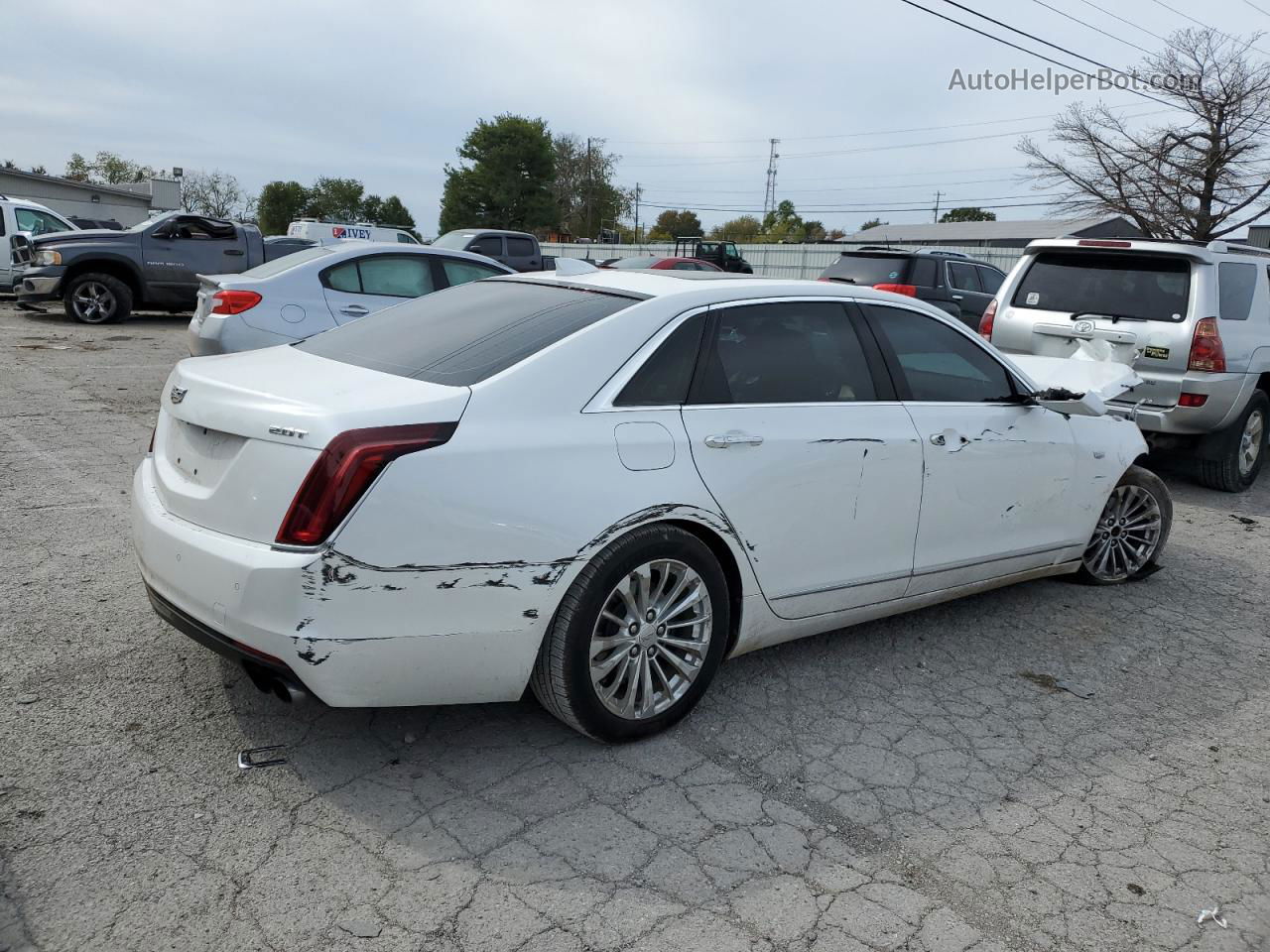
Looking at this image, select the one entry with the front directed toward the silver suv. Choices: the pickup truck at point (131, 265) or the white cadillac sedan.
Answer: the white cadillac sedan

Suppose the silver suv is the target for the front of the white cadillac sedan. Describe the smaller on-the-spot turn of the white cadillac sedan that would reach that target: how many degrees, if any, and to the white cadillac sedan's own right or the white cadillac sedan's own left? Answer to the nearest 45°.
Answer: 0° — it already faces it

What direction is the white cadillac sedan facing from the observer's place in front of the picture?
facing away from the viewer and to the right of the viewer

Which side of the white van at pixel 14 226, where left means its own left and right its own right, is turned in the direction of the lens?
right

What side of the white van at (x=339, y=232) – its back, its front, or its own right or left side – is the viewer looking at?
right

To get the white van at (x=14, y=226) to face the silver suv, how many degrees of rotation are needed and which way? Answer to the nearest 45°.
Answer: approximately 45° to its right

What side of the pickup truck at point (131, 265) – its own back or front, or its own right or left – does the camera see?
left

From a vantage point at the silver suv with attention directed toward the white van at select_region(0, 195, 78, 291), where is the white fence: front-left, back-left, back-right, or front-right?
front-right

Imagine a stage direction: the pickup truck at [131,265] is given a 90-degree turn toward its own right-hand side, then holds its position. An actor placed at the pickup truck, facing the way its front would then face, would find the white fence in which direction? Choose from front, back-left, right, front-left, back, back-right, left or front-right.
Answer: front-right

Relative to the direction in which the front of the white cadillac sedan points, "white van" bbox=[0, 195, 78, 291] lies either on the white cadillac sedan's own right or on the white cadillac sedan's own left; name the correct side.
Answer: on the white cadillac sedan's own left

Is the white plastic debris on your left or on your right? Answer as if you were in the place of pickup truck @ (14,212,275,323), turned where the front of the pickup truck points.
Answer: on your left

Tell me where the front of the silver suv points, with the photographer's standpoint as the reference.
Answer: facing away from the viewer and to the right of the viewer

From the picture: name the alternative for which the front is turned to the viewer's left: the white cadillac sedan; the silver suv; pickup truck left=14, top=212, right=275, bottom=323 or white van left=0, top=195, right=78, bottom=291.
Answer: the pickup truck
